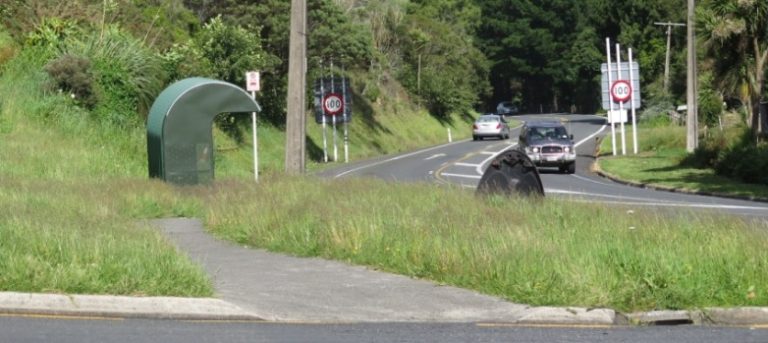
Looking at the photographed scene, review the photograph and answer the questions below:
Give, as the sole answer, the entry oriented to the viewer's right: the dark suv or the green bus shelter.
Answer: the green bus shelter

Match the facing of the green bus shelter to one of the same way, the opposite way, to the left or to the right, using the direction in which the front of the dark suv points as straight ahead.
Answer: to the left

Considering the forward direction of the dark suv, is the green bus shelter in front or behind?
in front

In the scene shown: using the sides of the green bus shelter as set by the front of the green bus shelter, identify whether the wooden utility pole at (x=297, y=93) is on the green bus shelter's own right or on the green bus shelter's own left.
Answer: on the green bus shelter's own left

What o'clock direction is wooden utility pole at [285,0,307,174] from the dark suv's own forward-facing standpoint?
The wooden utility pole is roughly at 1 o'clock from the dark suv.

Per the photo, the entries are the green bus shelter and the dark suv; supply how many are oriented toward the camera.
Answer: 1

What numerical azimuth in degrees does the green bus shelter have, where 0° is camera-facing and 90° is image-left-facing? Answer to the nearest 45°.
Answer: approximately 270°

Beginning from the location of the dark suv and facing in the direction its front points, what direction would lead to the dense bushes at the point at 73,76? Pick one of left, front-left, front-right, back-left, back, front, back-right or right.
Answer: front-right

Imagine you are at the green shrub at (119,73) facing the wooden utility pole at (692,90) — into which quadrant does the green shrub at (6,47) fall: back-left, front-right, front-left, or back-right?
back-left

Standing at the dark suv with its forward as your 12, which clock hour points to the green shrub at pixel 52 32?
The green shrub is roughly at 2 o'clock from the dark suv.
